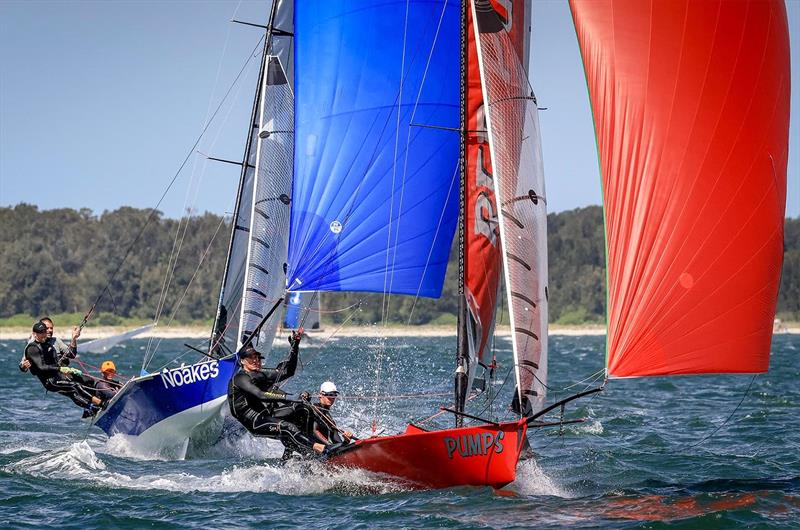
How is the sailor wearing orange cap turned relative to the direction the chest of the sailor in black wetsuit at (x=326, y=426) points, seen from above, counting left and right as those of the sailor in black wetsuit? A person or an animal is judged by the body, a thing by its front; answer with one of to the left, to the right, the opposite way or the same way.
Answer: the same way

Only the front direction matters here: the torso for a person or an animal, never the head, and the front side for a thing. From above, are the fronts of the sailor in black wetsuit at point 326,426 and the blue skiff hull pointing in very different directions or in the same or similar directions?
same or similar directions
